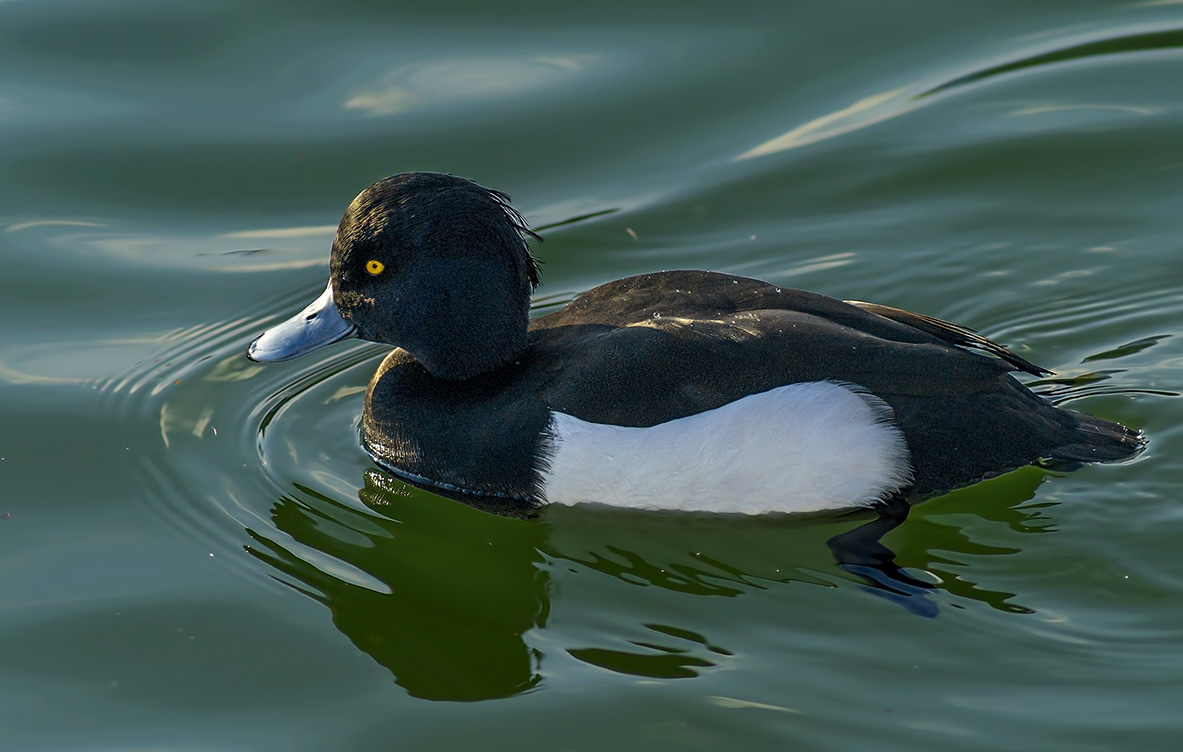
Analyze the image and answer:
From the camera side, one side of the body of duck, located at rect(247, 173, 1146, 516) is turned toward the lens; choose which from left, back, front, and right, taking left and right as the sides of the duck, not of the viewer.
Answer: left
